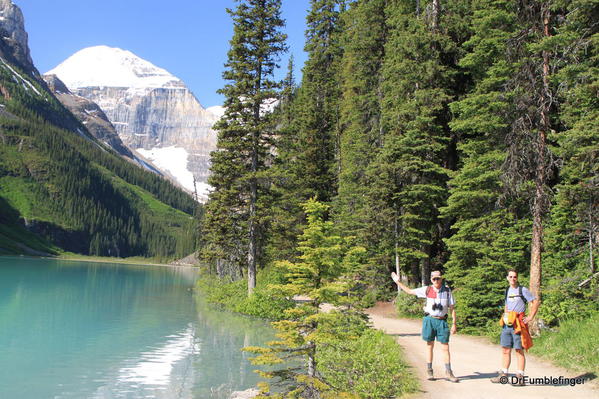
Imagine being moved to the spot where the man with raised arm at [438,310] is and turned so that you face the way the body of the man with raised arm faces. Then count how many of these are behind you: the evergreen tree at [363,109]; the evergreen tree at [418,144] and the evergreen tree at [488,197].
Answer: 3

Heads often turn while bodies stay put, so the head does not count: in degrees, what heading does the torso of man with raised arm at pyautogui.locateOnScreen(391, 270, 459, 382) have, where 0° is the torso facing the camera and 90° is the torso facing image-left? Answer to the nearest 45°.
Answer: approximately 0°

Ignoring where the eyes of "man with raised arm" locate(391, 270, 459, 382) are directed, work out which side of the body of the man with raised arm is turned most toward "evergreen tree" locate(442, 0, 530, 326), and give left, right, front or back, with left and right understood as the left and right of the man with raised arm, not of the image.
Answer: back

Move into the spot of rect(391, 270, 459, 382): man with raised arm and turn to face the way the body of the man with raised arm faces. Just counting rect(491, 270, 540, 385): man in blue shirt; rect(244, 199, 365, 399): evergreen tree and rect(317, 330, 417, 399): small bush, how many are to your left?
1

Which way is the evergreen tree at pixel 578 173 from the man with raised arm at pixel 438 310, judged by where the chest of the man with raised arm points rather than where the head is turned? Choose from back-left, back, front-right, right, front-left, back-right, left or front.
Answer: back-left

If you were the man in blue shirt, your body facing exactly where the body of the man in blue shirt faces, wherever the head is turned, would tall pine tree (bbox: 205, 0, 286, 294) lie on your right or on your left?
on your right

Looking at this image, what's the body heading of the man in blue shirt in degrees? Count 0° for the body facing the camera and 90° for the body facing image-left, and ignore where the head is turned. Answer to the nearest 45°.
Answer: approximately 45°

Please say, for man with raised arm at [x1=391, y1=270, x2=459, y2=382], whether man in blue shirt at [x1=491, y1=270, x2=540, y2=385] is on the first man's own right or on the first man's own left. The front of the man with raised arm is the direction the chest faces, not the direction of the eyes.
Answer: on the first man's own left

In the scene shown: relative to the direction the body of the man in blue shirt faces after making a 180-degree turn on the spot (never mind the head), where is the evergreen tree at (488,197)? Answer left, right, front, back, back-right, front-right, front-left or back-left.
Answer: front-left

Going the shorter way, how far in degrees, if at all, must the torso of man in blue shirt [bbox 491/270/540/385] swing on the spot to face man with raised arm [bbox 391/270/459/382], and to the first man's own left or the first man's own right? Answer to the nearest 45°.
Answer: approximately 45° to the first man's own right
